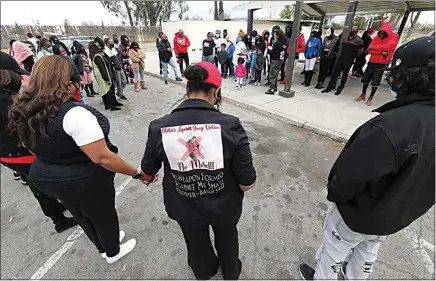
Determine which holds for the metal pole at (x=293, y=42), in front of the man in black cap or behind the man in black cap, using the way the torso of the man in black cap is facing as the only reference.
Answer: in front

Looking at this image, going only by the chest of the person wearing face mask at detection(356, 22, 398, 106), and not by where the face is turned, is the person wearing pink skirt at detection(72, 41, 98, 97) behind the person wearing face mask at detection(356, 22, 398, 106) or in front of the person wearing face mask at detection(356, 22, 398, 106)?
in front

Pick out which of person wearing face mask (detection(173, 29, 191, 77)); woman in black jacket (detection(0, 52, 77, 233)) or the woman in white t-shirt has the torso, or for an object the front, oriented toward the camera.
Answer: the person wearing face mask

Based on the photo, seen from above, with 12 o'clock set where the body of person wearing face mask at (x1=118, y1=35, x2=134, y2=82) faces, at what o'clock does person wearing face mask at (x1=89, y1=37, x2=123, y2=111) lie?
person wearing face mask at (x1=89, y1=37, x2=123, y2=111) is roughly at 2 o'clock from person wearing face mask at (x1=118, y1=35, x2=134, y2=82).

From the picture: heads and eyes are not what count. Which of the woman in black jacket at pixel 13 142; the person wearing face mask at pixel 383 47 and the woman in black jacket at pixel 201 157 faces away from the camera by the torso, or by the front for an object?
the woman in black jacket at pixel 201 157

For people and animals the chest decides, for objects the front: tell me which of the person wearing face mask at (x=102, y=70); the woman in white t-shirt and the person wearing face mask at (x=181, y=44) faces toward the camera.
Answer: the person wearing face mask at (x=181, y=44)

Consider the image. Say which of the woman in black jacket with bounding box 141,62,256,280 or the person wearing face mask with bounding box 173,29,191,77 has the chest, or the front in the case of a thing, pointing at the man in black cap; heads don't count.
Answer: the person wearing face mask

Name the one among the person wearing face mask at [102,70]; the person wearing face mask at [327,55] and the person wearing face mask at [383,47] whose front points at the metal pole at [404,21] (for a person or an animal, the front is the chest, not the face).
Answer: the person wearing face mask at [102,70]

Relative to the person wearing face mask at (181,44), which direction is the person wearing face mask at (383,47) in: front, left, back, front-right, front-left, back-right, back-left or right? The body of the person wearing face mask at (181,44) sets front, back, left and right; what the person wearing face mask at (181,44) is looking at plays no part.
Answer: front-left

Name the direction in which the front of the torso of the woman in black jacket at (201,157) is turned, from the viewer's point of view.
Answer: away from the camera

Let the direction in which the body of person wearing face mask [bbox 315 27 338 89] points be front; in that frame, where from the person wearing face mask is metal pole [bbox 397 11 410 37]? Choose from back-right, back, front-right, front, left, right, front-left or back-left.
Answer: back

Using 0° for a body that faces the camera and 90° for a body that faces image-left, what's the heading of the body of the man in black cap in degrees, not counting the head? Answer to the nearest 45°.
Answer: approximately 135°

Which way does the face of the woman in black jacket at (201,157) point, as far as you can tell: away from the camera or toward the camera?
away from the camera

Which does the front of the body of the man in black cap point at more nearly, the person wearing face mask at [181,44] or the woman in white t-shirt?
the person wearing face mask

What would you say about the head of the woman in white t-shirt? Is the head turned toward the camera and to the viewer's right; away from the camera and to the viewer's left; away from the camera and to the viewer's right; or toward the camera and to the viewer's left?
away from the camera and to the viewer's right

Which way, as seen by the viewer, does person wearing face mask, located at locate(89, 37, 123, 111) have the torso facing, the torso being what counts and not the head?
to the viewer's right

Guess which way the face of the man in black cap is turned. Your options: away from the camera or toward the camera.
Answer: away from the camera

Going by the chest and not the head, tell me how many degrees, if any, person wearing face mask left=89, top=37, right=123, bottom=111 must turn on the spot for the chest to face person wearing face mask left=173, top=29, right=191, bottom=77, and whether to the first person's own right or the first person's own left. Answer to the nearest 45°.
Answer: approximately 45° to the first person's own left
